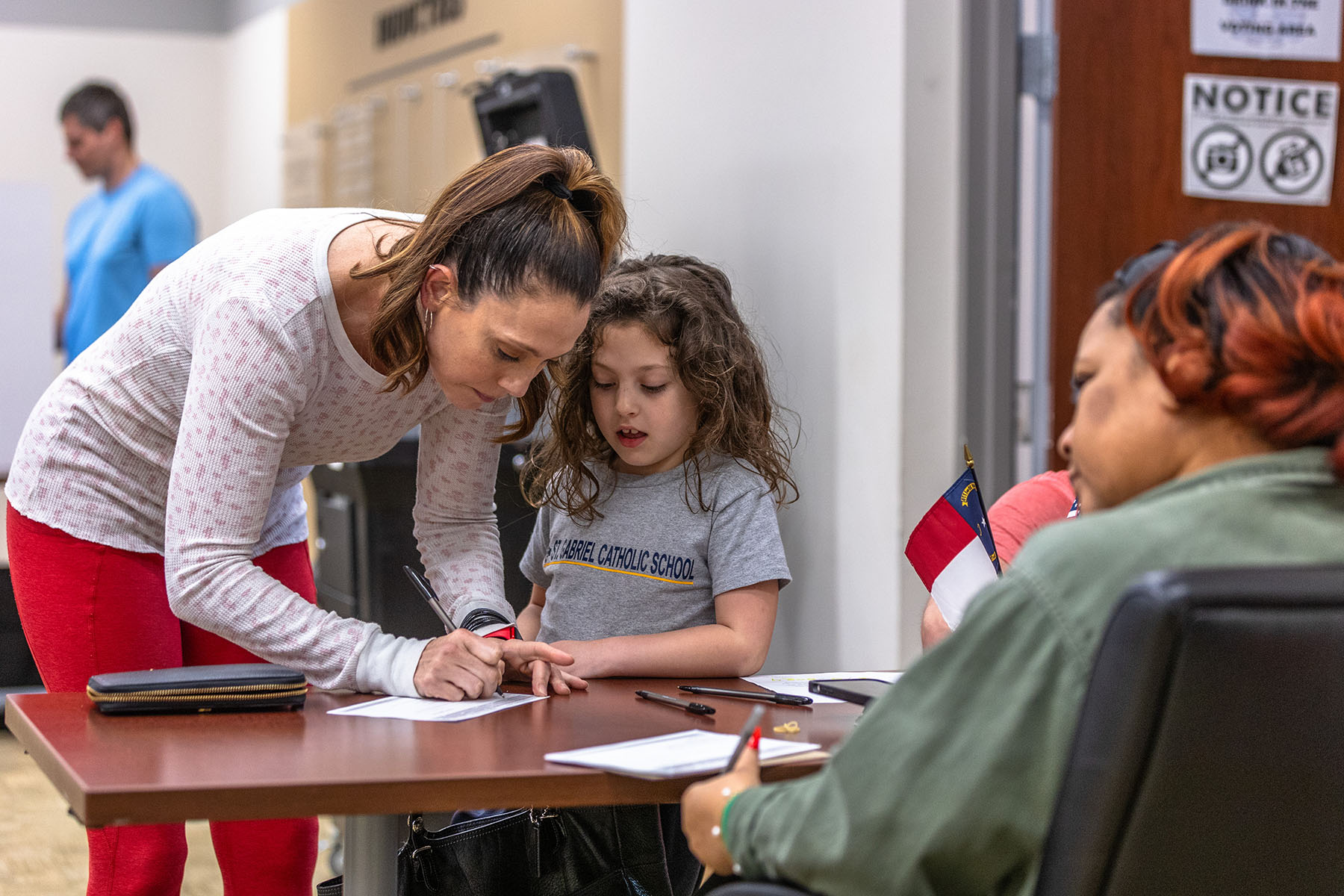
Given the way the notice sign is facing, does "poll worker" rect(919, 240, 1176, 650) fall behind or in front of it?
in front

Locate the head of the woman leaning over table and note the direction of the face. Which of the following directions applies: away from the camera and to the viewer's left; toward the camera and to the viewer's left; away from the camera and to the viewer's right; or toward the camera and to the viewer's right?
toward the camera and to the viewer's right

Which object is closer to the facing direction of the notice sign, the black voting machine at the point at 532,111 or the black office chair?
the black office chair

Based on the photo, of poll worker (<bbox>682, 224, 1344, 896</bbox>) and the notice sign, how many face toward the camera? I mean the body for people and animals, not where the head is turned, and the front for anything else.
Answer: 1

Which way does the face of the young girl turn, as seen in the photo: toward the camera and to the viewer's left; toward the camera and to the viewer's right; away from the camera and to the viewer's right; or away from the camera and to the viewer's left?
toward the camera and to the viewer's left

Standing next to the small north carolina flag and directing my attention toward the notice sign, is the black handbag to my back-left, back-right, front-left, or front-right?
back-left

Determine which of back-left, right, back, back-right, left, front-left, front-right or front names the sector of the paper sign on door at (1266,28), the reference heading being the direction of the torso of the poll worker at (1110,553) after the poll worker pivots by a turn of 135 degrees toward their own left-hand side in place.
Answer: back

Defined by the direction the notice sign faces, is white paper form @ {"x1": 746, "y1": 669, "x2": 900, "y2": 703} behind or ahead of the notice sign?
ahead

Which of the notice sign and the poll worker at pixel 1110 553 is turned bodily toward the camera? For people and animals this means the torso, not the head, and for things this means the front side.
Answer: the notice sign

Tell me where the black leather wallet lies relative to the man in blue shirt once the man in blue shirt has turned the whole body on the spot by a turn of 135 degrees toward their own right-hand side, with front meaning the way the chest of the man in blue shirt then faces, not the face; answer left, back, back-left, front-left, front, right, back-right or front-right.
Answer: back

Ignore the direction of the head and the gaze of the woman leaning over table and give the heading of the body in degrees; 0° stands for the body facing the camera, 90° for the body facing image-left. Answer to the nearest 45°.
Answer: approximately 315°

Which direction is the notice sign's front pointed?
toward the camera

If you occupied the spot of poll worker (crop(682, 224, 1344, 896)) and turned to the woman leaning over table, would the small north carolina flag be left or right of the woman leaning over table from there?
right

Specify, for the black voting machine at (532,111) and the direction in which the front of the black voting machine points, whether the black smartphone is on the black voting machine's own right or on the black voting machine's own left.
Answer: on the black voting machine's own left
